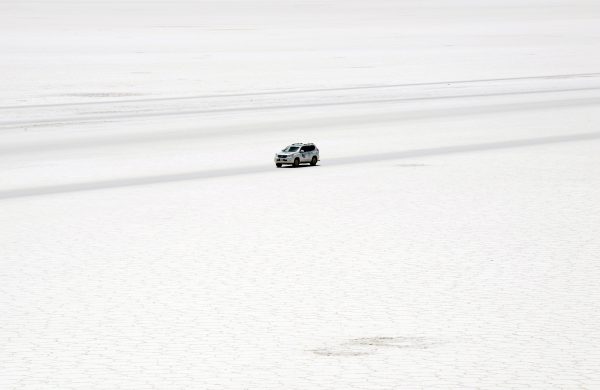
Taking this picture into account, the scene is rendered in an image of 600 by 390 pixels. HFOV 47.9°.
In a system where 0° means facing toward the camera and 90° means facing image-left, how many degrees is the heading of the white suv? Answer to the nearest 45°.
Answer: approximately 45°
